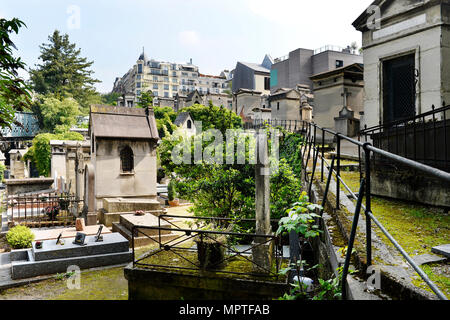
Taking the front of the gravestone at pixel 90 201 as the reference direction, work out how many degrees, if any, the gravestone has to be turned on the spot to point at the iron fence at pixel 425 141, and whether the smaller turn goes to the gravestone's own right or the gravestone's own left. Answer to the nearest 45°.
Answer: approximately 135° to the gravestone's own left

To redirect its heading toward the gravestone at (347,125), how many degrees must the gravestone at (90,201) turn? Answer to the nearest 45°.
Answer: approximately 180°

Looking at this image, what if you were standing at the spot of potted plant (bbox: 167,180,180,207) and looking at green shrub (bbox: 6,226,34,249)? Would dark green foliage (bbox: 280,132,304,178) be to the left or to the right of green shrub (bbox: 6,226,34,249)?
left

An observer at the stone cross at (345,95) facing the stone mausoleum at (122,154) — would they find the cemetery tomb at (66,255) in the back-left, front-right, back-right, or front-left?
front-left

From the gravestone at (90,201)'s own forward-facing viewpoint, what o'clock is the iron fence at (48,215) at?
The iron fence is roughly at 1 o'clock from the gravestone.

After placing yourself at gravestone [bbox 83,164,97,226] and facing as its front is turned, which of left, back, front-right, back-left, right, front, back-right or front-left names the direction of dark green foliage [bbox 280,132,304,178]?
back-left

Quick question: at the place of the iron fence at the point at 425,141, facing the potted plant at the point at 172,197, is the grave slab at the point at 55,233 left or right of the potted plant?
left

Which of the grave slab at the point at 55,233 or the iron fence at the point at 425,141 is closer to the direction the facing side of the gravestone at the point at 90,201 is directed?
the grave slab

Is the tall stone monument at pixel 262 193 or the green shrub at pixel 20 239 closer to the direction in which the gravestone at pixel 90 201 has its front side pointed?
the green shrub

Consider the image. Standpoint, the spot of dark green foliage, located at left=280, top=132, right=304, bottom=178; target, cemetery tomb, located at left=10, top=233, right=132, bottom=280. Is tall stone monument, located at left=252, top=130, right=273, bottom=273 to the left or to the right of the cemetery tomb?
left
